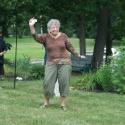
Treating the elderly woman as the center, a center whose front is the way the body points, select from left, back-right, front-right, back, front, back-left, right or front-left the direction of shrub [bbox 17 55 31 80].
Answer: back

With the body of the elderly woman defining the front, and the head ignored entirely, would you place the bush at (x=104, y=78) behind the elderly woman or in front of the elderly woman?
behind

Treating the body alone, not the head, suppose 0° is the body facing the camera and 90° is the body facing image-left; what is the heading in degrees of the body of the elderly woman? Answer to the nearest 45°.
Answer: approximately 0°

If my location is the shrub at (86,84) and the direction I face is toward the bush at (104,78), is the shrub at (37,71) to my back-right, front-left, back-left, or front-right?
back-left
